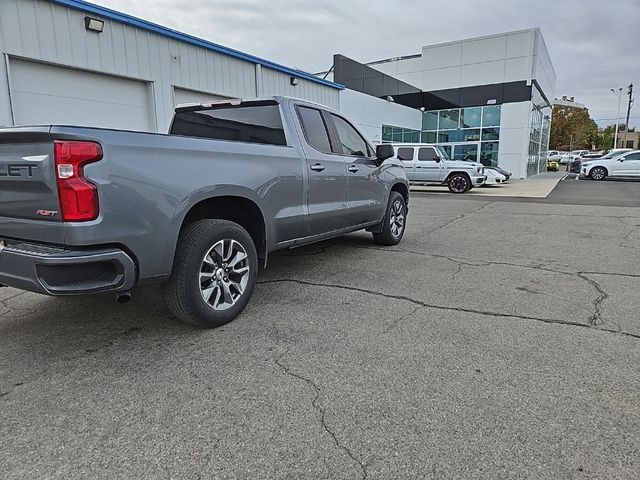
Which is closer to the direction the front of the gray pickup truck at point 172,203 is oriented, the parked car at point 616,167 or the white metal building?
the parked car

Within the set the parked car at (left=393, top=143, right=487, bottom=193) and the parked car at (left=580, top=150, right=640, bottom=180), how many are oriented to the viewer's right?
1

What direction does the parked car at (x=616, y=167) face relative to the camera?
to the viewer's left

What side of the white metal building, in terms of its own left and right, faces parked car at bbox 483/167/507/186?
left

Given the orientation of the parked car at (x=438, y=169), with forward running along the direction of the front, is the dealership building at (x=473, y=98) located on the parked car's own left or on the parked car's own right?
on the parked car's own left

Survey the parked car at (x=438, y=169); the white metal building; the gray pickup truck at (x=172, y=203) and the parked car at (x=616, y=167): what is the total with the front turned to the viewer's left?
1

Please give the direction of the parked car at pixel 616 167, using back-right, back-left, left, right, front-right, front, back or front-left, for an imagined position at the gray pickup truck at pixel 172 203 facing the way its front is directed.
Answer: front

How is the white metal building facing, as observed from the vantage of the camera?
facing the viewer and to the right of the viewer

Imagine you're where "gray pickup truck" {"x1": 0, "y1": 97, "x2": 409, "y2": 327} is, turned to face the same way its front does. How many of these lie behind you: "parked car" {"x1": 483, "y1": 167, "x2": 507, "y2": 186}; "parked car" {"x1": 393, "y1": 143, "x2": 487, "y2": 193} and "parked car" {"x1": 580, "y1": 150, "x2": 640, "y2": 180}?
0

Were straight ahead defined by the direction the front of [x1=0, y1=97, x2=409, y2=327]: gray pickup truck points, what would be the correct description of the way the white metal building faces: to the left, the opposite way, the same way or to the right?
to the right

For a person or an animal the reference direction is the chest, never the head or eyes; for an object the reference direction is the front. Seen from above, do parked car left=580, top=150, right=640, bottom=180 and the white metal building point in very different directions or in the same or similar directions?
very different directions

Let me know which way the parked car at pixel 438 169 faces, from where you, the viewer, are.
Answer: facing to the right of the viewer

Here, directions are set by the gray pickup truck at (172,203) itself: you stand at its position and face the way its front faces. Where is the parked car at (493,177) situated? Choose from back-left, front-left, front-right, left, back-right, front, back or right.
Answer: front

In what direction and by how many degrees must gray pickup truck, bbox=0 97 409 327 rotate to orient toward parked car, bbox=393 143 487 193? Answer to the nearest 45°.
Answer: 0° — it already faces it

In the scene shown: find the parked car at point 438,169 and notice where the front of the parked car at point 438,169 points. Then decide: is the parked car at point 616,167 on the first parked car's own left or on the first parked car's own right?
on the first parked car's own left
